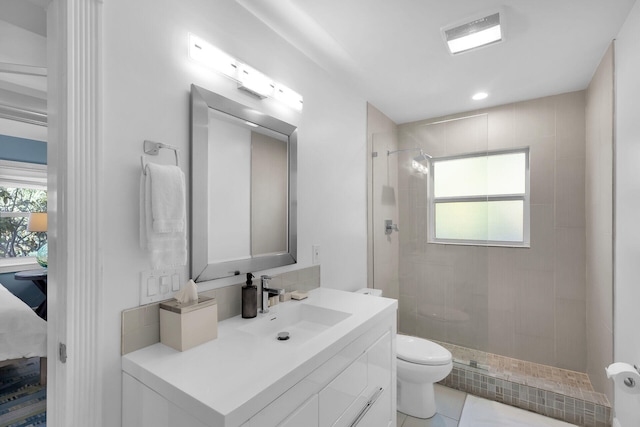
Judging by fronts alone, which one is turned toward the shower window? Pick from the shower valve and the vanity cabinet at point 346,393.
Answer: the shower valve

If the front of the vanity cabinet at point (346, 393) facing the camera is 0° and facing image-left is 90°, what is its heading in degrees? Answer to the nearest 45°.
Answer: approximately 315°

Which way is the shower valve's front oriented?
to the viewer's right

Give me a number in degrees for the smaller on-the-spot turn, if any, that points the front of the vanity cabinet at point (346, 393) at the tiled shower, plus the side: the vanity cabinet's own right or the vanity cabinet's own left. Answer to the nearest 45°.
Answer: approximately 90° to the vanity cabinet's own left
